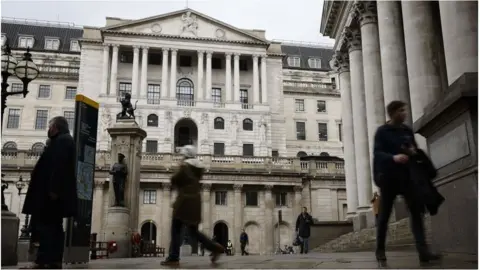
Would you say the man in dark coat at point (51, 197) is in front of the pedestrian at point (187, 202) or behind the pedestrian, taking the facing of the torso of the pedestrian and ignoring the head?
in front

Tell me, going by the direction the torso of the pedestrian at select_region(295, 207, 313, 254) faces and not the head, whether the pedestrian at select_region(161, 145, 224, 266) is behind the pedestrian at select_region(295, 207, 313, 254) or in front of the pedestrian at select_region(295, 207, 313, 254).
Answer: in front

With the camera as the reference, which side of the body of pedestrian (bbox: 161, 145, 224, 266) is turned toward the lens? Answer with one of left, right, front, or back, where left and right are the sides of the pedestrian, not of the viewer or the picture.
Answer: left

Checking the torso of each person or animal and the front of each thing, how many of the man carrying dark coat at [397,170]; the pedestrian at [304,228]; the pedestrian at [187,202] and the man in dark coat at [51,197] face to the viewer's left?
2

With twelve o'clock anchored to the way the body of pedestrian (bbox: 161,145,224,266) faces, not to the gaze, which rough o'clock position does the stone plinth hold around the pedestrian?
The stone plinth is roughly at 1 o'clock from the pedestrian.

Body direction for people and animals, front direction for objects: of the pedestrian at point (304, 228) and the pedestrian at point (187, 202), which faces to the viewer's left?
the pedestrian at point (187, 202)

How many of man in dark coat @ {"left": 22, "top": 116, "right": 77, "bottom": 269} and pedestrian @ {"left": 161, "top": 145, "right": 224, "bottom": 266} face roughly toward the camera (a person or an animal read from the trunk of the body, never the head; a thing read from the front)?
0

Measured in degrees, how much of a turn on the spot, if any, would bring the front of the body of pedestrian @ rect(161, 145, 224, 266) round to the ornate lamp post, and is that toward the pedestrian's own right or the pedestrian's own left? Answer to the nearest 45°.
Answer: approximately 45° to the pedestrian's own right

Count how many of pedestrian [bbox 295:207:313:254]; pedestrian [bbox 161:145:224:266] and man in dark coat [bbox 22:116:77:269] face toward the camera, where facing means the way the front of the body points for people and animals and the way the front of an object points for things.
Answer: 1
